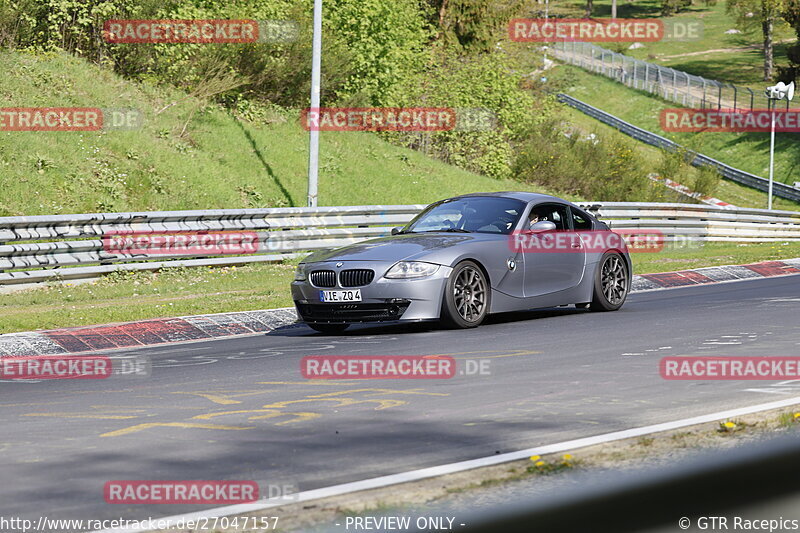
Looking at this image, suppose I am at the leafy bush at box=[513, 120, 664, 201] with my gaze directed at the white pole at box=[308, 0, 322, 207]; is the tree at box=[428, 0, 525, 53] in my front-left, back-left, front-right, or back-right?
back-right

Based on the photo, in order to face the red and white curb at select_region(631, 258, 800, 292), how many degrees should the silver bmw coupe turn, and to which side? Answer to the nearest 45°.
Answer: approximately 180°

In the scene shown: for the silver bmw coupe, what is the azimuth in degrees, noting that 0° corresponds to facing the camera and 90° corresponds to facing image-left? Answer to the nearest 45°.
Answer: approximately 45°

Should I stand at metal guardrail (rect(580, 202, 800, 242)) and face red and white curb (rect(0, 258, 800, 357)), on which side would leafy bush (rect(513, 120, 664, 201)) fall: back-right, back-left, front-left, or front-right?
back-right

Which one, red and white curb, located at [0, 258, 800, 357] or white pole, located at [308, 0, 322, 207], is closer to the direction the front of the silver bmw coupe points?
the red and white curb

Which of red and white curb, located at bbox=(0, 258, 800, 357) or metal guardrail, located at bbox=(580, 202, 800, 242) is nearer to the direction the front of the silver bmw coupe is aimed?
the red and white curb

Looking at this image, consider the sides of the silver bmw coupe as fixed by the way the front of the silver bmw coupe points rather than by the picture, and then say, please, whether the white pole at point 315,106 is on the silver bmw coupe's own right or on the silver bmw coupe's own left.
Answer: on the silver bmw coupe's own right

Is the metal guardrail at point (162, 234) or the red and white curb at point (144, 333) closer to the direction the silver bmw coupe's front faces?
the red and white curb

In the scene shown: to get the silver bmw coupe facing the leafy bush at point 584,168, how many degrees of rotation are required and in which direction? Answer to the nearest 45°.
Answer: approximately 135° to its right

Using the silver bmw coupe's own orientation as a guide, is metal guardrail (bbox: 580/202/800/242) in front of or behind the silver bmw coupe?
behind

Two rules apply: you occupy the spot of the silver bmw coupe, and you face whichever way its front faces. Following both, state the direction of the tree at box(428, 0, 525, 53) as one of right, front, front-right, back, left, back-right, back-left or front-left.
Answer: back-right

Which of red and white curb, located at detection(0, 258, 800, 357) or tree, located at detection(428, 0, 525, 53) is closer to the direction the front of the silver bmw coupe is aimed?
the red and white curb

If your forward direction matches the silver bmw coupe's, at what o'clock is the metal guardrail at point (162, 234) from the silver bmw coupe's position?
The metal guardrail is roughly at 3 o'clock from the silver bmw coupe.
